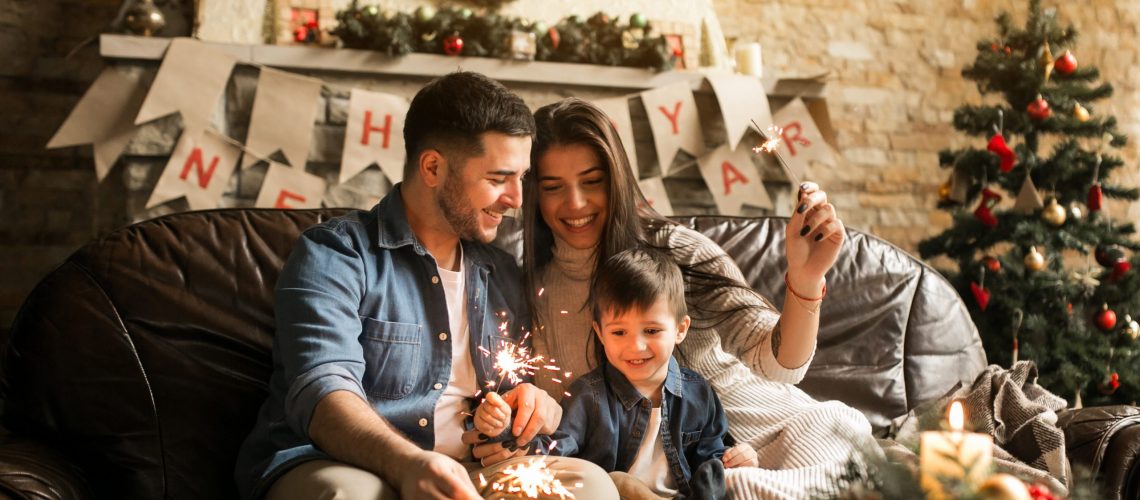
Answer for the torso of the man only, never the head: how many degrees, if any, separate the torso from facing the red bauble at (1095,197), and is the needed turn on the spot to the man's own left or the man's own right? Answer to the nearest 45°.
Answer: approximately 90° to the man's own left

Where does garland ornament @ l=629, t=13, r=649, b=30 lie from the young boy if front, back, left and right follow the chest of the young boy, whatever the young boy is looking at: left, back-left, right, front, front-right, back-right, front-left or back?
back

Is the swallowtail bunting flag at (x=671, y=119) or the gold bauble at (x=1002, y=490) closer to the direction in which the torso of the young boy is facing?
the gold bauble

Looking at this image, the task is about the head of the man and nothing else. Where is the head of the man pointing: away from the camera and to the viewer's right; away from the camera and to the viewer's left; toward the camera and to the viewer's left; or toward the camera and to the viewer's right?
toward the camera and to the viewer's right

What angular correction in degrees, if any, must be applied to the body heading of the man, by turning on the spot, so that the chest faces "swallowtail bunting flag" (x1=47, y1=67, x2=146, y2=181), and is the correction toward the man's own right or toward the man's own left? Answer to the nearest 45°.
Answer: approximately 180°

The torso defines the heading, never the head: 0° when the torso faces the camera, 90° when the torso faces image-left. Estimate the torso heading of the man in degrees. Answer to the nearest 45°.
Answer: approximately 315°

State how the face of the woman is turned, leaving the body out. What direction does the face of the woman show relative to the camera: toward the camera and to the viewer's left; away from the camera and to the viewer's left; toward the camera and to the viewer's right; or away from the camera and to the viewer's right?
toward the camera and to the viewer's left

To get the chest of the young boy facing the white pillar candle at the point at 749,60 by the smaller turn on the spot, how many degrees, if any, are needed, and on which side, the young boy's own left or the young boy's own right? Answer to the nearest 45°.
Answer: approximately 180°

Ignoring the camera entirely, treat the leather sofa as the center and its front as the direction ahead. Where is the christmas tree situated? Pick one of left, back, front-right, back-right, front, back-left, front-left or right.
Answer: back-left

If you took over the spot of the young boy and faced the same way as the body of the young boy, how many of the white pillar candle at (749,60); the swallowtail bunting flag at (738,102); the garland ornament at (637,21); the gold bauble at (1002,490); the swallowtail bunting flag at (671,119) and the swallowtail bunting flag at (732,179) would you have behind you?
5

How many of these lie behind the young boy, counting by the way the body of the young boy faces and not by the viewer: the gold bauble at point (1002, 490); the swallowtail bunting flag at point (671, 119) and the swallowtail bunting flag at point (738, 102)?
2

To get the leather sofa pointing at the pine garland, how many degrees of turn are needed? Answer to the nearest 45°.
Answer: approximately 180°

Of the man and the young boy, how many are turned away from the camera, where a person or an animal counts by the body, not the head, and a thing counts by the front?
0

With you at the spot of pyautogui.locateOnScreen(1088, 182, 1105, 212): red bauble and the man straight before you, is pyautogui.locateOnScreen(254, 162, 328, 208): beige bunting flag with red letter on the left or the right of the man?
right

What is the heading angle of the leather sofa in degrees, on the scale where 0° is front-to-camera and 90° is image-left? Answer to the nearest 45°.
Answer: approximately 0°

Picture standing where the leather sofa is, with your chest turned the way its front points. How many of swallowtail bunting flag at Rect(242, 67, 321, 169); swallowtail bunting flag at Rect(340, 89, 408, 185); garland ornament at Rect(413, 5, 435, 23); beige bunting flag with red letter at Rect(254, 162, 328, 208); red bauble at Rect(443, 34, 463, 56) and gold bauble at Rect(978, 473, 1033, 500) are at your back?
5
